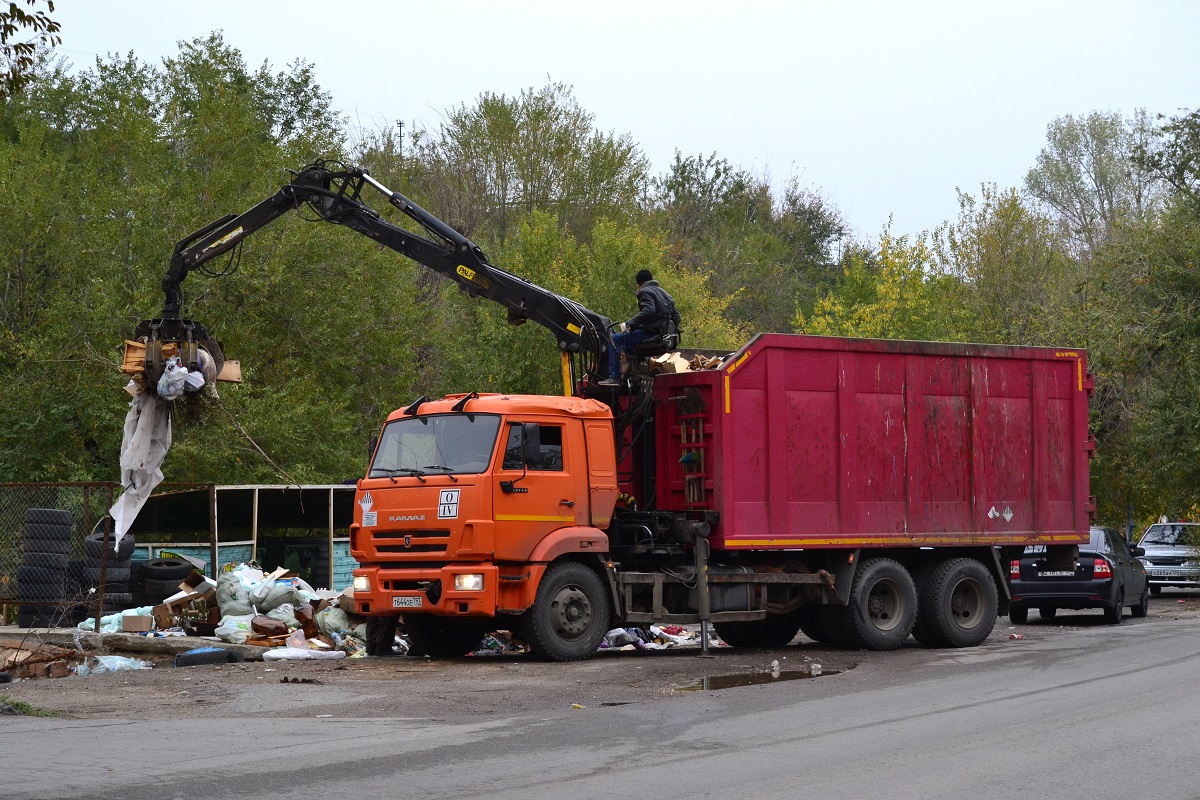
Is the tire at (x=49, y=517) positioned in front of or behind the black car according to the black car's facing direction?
behind

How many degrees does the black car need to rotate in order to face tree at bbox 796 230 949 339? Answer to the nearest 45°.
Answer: approximately 45° to its left

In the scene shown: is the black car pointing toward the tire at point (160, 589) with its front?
no

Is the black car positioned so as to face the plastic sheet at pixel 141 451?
no

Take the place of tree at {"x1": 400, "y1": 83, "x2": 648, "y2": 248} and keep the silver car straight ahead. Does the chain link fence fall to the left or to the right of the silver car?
right

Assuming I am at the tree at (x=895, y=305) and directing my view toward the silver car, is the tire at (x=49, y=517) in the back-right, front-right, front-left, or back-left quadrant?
front-right

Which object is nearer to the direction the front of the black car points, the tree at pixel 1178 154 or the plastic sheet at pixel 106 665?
the tree

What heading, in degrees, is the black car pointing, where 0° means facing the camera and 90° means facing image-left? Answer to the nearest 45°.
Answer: approximately 225°

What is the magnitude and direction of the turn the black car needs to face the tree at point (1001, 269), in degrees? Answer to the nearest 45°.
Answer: approximately 45° to its left

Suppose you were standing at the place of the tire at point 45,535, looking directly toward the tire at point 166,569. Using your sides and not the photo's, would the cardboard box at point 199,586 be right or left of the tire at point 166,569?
right

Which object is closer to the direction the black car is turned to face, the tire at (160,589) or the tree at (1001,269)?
the tree

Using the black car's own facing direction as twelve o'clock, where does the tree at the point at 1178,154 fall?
The tree is roughly at 11 o'clock from the black car.

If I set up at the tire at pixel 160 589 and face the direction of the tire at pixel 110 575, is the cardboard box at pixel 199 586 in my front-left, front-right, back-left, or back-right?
back-left
